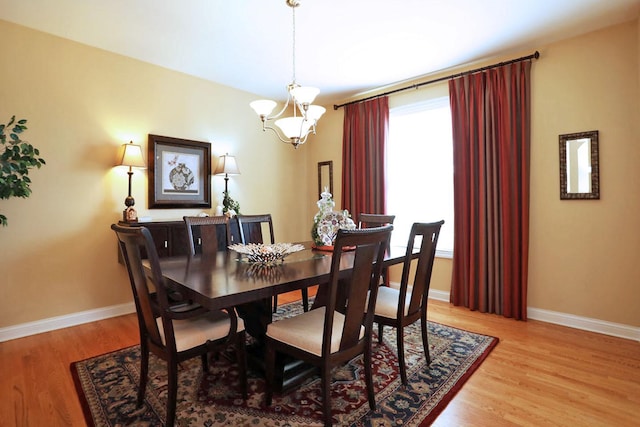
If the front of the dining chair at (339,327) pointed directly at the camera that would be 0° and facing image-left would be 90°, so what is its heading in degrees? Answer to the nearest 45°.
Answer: approximately 135°

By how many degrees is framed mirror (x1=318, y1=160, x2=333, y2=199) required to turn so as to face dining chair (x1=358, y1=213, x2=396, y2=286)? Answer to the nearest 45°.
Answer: approximately 45° to its left

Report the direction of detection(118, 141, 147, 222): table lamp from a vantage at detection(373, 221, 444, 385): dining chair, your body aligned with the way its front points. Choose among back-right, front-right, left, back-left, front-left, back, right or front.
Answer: front-left

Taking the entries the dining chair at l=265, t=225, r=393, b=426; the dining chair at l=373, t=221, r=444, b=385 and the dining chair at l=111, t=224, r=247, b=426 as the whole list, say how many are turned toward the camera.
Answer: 0

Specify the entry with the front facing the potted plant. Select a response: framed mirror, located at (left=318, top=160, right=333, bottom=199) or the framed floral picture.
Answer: the framed mirror

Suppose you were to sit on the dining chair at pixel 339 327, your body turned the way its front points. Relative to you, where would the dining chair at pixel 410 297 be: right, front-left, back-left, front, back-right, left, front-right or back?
right

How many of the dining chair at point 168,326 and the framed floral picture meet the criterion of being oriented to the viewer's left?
0

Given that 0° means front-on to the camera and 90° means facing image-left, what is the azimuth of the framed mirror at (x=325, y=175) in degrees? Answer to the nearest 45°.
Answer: approximately 45°

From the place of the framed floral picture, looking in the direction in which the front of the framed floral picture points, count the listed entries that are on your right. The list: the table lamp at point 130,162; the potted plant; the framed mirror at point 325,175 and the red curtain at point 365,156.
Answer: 2

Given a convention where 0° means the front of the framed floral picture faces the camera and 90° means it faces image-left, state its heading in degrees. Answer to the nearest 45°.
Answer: approximately 315°

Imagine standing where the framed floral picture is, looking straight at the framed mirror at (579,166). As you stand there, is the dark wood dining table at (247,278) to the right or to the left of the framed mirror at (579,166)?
right

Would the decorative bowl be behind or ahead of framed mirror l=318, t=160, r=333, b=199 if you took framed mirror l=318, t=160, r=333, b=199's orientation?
ahead

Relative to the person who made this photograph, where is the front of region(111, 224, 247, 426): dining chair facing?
facing away from the viewer and to the right of the viewer

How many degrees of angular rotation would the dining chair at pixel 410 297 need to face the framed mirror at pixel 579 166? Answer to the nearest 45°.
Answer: approximately 90° to its right

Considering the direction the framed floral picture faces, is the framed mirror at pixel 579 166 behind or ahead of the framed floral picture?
ahead

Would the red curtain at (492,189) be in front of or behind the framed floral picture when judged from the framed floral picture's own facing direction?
in front

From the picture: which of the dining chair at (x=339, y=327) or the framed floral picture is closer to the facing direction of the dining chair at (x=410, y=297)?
the framed floral picture
